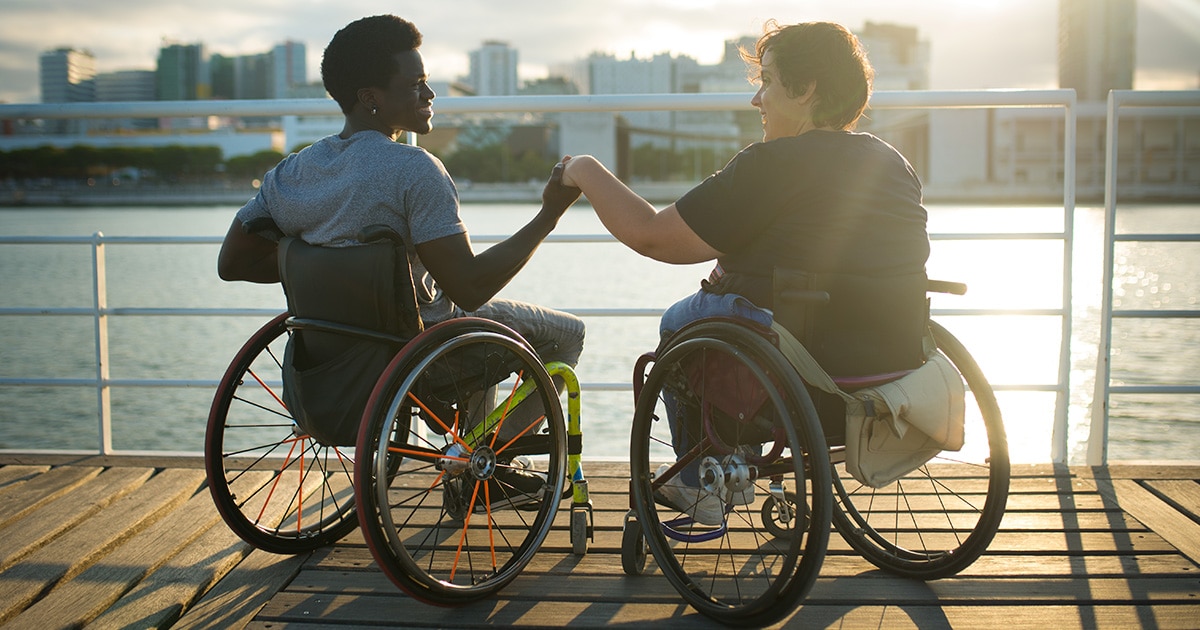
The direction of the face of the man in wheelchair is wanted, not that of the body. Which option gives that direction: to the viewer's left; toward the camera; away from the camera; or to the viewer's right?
to the viewer's right

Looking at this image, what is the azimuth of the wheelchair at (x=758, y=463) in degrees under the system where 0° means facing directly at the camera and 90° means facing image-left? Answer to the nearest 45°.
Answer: approximately 135°

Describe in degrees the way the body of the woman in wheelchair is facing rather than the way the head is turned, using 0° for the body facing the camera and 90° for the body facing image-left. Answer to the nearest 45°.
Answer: approximately 135°

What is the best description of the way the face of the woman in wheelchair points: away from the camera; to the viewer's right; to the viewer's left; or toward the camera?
to the viewer's left

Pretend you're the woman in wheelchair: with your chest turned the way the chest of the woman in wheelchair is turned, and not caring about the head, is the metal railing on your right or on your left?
on your right

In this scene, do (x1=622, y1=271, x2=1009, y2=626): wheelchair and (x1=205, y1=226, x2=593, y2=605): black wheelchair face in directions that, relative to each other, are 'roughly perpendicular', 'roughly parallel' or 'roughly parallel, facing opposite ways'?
roughly perpendicular

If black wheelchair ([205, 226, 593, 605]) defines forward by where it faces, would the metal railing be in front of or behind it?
in front

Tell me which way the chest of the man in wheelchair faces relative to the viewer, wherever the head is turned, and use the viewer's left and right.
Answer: facing away from the viewer and to the right of the viewer
